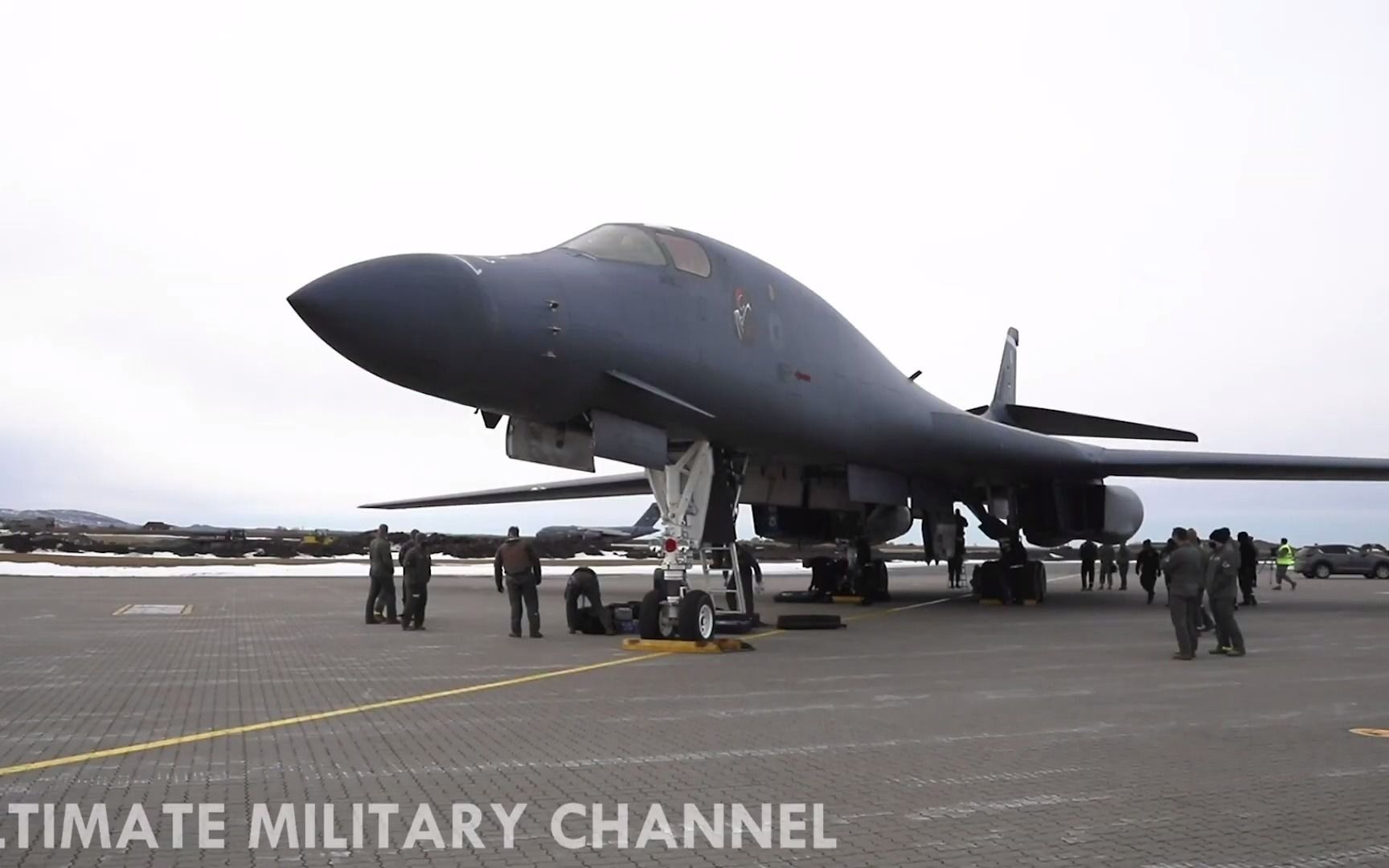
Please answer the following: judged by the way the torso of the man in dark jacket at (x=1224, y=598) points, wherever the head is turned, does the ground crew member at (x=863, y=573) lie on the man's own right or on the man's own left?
on the man's own right

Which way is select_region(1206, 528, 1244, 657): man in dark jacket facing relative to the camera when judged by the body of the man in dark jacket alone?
to the viewer's left

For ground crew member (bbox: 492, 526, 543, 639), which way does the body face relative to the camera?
away from the camera
